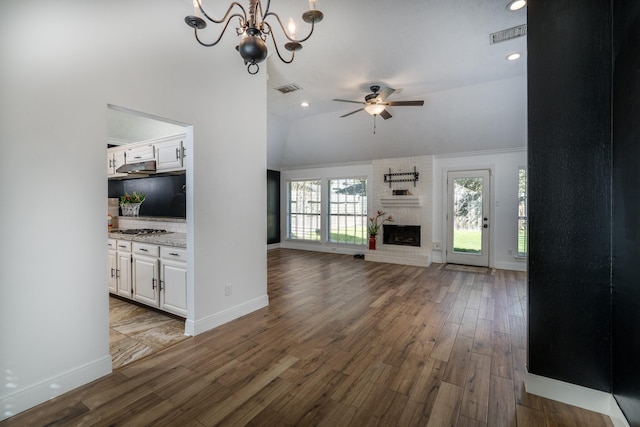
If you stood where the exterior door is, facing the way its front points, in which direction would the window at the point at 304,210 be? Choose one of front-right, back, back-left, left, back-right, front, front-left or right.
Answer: right

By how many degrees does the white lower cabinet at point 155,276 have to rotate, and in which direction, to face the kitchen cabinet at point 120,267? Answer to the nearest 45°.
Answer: approximately 90° to its right

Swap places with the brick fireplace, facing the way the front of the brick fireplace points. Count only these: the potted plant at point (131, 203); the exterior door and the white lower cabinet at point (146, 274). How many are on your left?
1

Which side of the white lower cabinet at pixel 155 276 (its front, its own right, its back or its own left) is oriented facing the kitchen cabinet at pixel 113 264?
right

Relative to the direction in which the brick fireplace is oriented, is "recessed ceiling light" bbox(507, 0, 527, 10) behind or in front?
in front

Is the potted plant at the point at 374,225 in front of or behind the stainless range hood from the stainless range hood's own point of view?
behind

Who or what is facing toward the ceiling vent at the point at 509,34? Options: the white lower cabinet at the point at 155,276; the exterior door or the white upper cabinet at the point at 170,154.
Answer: the exterior door

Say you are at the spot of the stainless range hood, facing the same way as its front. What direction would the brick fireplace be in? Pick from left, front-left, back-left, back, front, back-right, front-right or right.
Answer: back-left

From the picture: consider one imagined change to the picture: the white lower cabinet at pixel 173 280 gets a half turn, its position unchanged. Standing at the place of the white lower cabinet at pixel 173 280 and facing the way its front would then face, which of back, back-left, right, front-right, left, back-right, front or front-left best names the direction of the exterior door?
front-right

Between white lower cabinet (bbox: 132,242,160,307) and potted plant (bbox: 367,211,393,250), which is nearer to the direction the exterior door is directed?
the white lower cabinet

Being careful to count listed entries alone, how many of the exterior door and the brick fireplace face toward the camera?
2

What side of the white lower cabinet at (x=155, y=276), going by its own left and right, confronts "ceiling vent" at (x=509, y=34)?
left

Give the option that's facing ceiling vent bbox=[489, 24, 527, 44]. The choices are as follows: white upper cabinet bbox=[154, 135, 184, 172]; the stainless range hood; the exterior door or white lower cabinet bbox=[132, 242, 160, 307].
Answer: the exterior door

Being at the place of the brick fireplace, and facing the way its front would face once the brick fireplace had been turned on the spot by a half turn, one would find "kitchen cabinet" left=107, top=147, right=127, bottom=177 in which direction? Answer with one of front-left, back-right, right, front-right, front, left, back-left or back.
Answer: back-left

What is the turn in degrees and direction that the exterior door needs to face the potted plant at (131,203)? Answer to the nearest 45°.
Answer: approximately 45° to its right

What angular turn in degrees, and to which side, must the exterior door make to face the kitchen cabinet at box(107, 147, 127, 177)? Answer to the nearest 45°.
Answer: approximately 45° to its right

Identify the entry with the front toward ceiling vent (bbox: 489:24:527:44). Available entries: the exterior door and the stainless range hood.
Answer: the exterior door
